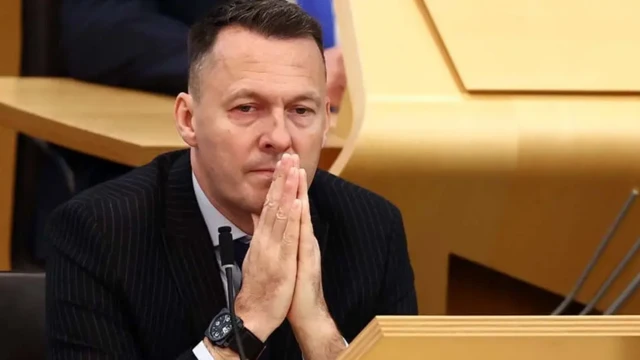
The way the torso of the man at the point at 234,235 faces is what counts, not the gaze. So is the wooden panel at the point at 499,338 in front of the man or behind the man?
in front

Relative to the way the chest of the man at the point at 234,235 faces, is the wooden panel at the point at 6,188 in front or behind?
behind

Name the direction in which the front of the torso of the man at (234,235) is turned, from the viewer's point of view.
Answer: toward the camera

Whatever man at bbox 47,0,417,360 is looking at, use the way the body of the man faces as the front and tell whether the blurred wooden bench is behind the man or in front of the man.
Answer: behind

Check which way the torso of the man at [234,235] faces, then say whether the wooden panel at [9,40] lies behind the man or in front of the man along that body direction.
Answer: behind
